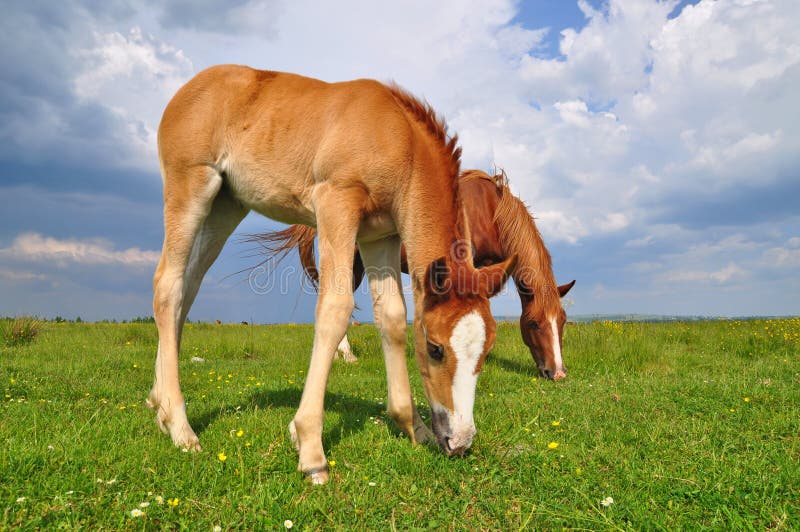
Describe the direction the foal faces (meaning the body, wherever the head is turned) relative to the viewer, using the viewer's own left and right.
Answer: facing the viewer and to the right of the viewer

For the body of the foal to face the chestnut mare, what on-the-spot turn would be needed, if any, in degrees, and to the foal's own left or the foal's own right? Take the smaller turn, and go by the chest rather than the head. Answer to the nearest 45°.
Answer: approximately 90° to the foal's own left
